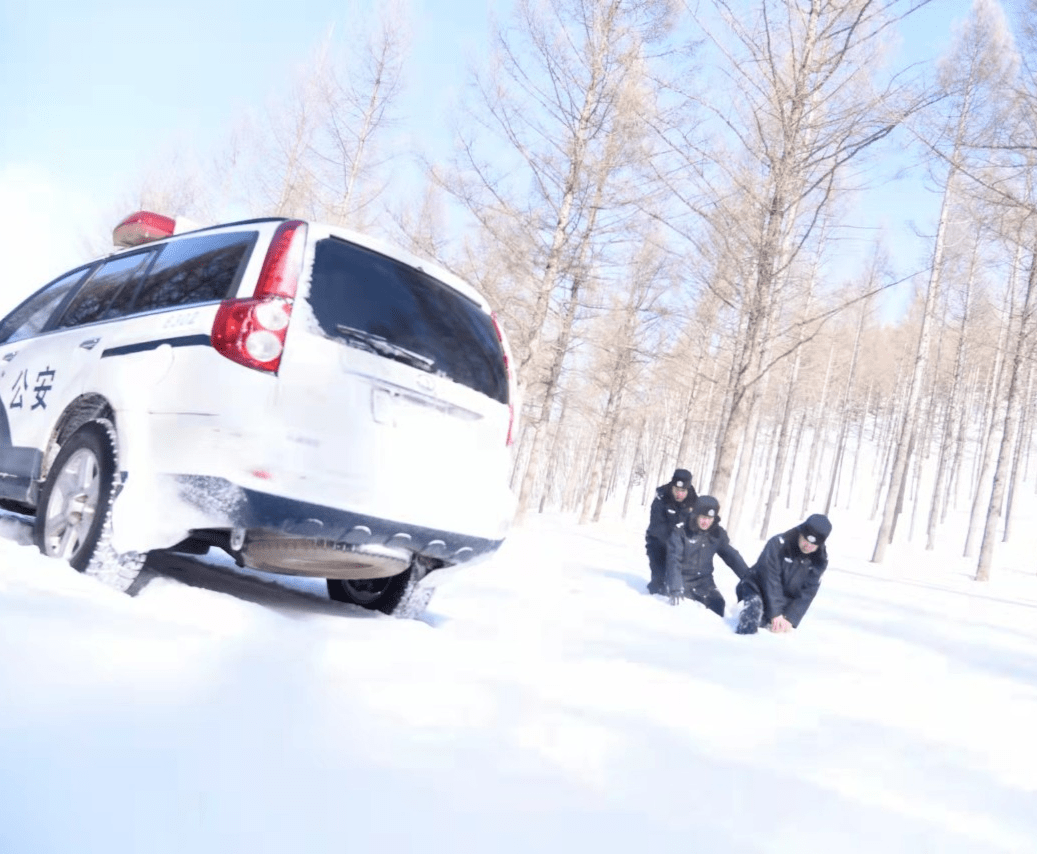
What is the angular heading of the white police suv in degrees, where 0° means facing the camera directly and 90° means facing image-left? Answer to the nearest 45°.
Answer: approximately 135°

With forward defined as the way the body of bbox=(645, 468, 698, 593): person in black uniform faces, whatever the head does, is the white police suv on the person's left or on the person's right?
on the person's right

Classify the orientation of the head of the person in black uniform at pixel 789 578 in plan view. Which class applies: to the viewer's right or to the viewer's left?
to the viewer's left

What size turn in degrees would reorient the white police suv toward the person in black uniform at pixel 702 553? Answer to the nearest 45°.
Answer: approximately 90° to its right

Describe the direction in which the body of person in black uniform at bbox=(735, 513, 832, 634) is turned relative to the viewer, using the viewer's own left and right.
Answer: facing the viewer

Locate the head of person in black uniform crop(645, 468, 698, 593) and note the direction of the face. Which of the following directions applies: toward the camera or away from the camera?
toward the camera

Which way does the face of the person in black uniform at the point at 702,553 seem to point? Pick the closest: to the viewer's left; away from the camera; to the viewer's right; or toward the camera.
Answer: toward the camera

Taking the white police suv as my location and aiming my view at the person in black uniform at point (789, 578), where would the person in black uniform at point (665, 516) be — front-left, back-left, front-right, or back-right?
front-left

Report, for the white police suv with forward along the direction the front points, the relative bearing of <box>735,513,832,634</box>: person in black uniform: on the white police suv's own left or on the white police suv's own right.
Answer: on the white police suv's own right

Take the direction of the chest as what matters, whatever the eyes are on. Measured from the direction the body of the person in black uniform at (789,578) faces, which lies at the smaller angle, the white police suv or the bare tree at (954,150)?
the white police suv

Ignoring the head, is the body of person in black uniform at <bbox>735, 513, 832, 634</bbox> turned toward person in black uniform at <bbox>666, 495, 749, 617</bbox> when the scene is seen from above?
no

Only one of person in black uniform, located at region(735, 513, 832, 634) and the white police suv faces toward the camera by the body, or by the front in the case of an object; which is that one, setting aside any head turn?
the person in black uniform

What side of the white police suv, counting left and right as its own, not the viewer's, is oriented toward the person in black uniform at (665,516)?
right

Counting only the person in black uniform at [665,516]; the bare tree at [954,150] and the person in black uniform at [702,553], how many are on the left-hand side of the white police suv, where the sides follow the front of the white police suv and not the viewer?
0

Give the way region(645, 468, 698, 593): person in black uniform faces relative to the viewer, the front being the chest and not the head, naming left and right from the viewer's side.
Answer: facing the viewer and to the right of the viewer
